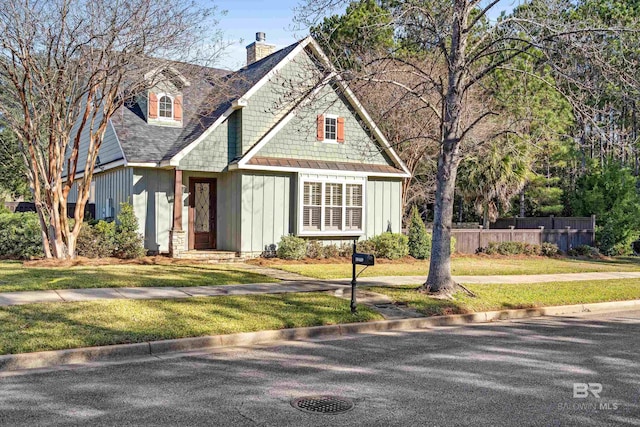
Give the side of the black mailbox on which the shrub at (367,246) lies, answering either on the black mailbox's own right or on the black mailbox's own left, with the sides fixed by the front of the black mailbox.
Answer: on the black mailbox's own left

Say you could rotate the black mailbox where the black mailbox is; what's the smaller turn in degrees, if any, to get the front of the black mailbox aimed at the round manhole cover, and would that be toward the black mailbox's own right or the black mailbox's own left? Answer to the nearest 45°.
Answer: approximately 45° to the black mailbox's own right

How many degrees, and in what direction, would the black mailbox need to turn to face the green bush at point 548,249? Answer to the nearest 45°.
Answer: approximately 90° to its left

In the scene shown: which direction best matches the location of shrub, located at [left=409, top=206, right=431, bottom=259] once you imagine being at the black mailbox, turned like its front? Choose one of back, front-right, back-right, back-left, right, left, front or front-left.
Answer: back-left

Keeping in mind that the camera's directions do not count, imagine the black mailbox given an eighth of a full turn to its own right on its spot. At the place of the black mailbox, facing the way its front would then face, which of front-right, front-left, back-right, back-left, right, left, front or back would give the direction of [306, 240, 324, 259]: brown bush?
back

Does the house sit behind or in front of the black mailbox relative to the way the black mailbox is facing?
behind

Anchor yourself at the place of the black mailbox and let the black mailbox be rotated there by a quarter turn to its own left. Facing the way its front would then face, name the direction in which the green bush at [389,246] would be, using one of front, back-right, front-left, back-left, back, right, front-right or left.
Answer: front-left

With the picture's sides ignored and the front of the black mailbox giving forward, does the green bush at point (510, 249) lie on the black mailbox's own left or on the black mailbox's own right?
on the black mailbox's own left

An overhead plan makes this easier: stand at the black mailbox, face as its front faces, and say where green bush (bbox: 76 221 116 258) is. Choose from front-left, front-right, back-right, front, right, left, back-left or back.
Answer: back

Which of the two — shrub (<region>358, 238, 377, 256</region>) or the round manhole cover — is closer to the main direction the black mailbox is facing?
the round manhole cover

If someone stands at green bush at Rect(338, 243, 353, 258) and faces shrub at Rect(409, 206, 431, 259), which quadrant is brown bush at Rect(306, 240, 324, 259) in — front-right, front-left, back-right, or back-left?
back-right

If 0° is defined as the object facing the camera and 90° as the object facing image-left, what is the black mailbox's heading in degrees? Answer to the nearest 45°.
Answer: approximately 315°

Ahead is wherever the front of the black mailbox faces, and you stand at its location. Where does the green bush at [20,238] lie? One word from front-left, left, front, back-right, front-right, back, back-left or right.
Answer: back

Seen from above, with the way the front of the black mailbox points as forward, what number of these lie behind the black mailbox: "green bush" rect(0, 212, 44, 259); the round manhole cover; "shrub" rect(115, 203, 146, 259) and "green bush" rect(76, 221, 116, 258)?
3
